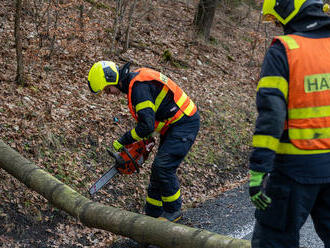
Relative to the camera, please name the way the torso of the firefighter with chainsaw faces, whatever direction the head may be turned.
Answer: to the viewer's left

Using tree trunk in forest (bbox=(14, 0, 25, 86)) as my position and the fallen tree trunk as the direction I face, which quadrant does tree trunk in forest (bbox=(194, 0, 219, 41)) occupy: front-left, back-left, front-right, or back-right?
back-left

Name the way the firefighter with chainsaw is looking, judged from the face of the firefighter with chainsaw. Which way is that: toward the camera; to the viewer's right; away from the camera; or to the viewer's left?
to the viewer's left

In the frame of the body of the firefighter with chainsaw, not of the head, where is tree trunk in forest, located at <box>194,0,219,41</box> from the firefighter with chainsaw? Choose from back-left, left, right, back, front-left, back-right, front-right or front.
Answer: right

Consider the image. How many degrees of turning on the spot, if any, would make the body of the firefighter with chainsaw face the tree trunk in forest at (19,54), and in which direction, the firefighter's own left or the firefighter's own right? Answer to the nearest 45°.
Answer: approximately 45° to the firefighter's own right
